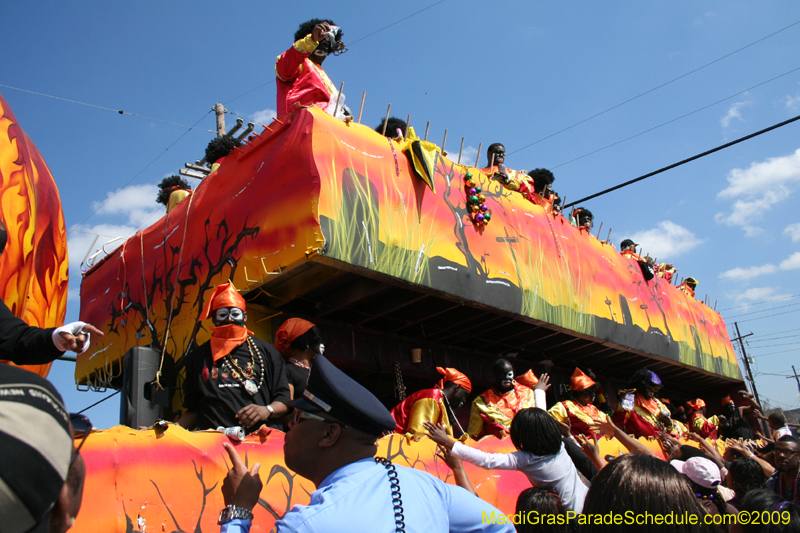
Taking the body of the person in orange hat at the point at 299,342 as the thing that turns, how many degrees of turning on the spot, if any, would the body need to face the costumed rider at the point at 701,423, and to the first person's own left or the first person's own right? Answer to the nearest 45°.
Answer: approximately 45° to the first person's own left

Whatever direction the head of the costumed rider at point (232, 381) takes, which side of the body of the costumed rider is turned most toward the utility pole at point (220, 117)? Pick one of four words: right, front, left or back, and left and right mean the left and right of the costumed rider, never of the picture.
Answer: back

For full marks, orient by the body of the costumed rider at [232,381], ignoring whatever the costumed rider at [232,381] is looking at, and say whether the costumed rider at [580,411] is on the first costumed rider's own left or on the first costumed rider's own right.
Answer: on the first costumed rider's own left

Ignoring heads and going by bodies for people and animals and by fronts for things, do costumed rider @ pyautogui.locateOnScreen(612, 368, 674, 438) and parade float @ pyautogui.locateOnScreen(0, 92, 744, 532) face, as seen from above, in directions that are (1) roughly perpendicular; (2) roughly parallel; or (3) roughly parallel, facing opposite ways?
roughly perpendicular

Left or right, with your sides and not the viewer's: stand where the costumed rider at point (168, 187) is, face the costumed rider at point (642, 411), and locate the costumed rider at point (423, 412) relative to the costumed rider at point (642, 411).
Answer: right

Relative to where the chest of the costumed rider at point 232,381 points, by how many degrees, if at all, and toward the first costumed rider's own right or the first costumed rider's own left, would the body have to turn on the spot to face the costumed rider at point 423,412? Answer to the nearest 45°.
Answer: approximately 135° to the first costumed rider's own left

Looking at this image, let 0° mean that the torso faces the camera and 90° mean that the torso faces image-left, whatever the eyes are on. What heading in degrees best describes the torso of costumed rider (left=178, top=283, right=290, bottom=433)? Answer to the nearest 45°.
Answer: approximately 0°

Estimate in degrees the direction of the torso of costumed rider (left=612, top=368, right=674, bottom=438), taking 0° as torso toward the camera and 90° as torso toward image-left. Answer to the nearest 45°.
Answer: approximately 315°
